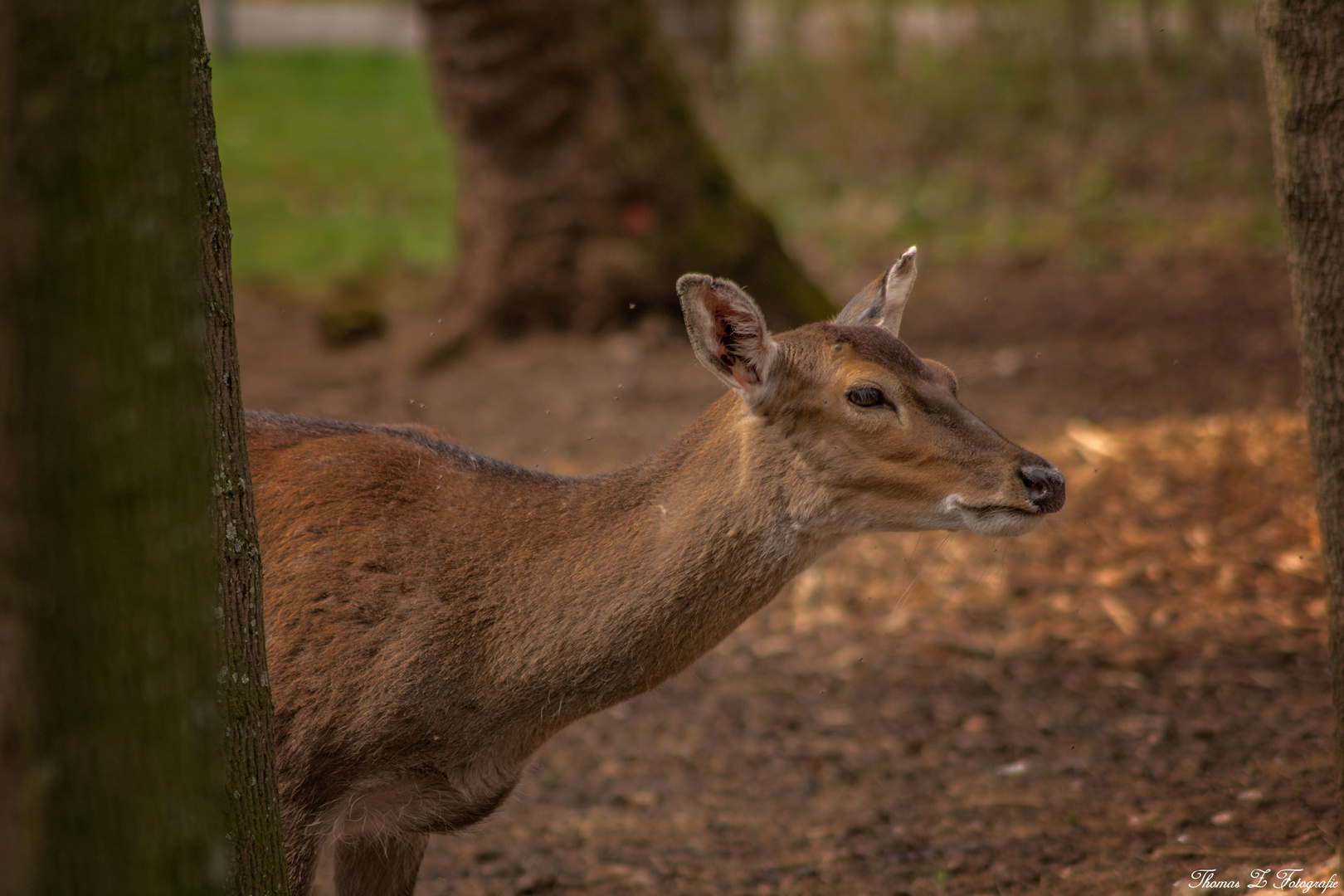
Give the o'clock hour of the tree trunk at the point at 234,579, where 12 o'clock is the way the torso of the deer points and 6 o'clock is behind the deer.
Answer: The tree trunk is roughly at 4 o'clock from the deer.

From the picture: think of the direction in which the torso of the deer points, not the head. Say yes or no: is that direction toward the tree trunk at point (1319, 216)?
yes

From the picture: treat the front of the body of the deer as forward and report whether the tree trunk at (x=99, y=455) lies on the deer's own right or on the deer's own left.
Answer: on the deer's own right

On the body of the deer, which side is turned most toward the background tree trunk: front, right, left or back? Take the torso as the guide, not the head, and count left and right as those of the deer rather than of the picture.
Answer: left

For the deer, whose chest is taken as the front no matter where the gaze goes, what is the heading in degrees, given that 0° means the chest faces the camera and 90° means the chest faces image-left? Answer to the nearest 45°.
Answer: approximately 270°

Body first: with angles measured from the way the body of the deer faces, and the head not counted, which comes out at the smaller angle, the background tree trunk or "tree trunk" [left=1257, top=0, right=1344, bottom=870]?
the tree trunk
